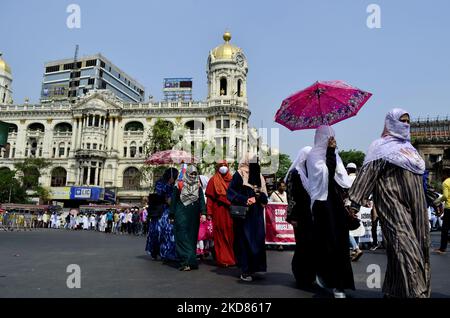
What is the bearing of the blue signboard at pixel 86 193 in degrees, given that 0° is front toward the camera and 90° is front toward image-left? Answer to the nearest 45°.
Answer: approximately 0°

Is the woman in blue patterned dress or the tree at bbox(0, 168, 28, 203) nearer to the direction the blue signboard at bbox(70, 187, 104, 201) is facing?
the woman in blue patterned dress

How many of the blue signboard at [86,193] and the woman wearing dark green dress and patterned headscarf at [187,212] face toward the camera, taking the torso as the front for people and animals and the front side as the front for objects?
2

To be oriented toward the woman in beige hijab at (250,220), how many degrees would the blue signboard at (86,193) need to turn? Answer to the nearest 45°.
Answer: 0° — it already faces them

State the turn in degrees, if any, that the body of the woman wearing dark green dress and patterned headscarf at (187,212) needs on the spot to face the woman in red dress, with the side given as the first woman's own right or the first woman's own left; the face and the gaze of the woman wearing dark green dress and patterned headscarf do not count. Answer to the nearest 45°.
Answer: approximately 90° to the first woman's own left
